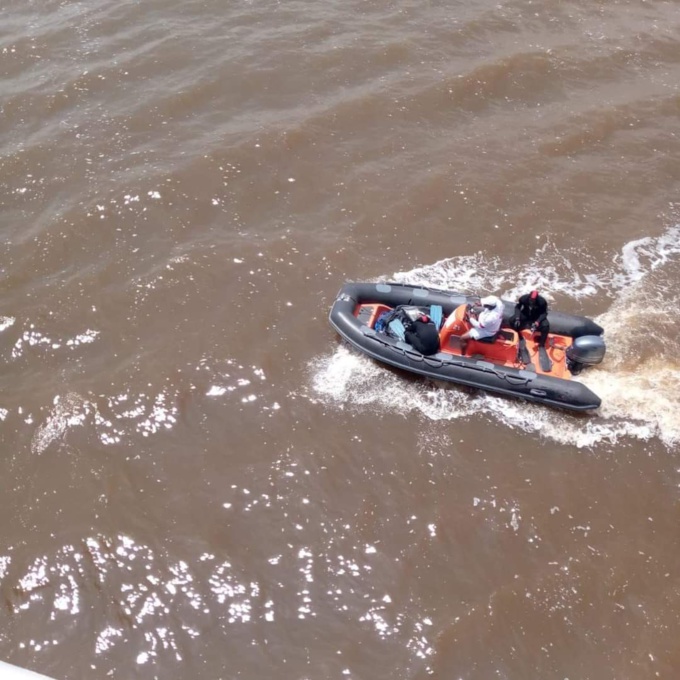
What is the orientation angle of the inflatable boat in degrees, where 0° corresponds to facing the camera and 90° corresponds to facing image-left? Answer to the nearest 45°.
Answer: approximately 90°

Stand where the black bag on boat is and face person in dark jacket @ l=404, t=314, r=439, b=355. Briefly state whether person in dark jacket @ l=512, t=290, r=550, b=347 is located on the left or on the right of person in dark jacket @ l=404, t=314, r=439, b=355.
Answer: left

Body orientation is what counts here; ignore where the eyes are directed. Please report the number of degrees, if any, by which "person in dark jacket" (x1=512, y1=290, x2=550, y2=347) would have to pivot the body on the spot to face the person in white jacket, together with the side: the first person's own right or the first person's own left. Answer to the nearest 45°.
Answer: approximately 45° to the first person's own right

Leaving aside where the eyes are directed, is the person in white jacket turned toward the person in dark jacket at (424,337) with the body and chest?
yes

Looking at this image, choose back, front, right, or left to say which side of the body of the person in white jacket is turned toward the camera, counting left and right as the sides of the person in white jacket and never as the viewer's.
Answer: left

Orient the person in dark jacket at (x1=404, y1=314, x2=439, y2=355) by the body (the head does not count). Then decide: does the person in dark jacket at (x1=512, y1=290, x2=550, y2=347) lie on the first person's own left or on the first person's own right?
on the first person's own right
